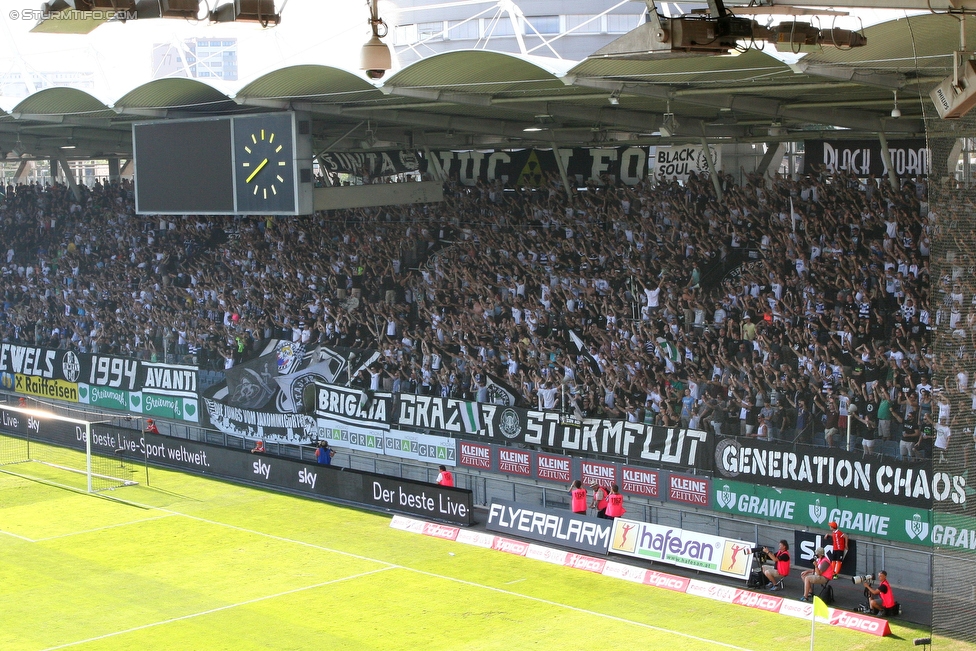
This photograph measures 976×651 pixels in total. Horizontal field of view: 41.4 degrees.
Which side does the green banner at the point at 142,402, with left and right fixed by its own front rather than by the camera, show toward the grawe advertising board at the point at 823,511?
left

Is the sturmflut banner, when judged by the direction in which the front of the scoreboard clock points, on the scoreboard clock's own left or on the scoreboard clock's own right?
on the scoreboard clock's own left

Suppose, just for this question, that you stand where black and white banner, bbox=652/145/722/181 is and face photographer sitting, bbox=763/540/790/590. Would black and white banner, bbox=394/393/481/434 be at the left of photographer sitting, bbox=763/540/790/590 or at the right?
right

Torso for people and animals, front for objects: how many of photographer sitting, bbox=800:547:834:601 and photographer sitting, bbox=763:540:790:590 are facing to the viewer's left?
2

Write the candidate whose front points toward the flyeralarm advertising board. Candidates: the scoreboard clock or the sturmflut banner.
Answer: the sturmflut banner

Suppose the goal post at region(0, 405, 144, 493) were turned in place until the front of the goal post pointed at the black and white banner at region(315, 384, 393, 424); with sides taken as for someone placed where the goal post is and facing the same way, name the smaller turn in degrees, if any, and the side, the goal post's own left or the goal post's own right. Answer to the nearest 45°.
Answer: approximately 90° to the goal post's own left

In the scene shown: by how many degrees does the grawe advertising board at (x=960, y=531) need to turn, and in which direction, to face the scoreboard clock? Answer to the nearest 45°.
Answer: approximately 90° to its right

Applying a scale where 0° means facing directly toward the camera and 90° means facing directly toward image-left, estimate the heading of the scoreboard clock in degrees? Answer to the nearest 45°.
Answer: approximately 45°

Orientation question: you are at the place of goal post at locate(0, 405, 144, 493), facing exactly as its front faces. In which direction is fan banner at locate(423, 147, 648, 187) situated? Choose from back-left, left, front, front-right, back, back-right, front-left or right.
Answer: back-left

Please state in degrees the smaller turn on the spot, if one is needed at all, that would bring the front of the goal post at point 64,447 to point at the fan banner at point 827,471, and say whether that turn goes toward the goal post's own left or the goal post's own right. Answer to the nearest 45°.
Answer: approximately 90° to the goal post's own left

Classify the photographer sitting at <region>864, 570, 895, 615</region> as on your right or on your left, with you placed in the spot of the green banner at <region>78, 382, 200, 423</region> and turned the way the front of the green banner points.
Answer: on your left

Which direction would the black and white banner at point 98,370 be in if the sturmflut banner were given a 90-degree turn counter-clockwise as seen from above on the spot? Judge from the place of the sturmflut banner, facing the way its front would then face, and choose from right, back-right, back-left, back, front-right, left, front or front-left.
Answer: back

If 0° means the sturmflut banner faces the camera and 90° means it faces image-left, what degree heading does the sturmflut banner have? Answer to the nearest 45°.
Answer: approximately 45°

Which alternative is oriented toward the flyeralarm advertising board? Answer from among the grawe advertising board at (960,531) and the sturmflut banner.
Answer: the sturmflut banner

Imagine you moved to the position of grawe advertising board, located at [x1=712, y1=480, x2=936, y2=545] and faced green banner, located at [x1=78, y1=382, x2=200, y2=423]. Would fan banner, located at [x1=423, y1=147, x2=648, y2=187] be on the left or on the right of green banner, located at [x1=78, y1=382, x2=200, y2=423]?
right
